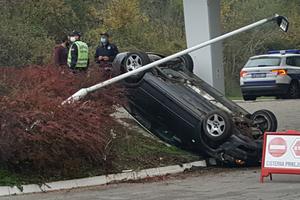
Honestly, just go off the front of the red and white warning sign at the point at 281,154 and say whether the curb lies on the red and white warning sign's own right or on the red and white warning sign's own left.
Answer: on the red and white warning sign's own right

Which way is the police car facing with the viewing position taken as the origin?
facing away from the viewer and to the right of the viewer

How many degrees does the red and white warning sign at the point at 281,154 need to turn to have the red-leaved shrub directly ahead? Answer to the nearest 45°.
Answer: approximately 90° to its right

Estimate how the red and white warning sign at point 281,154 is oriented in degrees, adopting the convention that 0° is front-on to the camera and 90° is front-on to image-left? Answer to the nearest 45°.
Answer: approximately 0°

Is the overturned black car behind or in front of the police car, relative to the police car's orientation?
behind

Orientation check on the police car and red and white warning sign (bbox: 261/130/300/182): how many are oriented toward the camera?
1

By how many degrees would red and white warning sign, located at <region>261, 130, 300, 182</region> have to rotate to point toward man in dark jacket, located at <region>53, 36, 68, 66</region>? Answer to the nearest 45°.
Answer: approximately 135° to its right

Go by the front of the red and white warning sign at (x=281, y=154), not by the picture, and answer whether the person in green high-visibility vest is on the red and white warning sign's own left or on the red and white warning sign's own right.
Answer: on the red and white warning sign's own right
